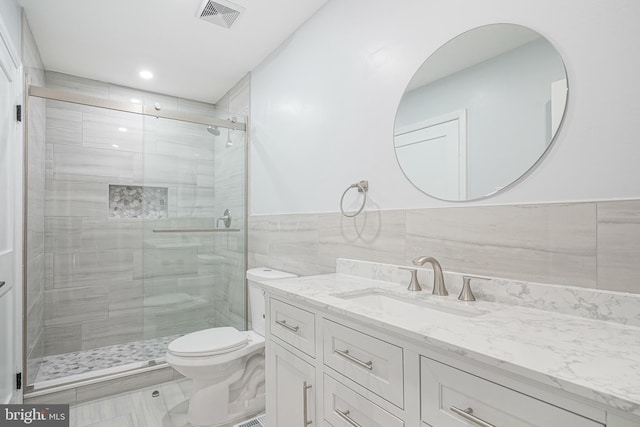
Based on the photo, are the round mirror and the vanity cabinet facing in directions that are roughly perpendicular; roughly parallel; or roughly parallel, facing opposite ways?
roughly parallel

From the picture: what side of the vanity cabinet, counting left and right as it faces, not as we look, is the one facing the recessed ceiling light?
right

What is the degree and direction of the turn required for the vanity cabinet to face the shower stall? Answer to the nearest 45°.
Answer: approximately 90° to its right

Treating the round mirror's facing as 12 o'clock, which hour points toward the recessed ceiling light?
The recessed ceiling light is roughly at 2 o'clock from the round mirror.

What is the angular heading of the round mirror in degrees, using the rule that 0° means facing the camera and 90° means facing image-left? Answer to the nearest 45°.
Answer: approximately 45°

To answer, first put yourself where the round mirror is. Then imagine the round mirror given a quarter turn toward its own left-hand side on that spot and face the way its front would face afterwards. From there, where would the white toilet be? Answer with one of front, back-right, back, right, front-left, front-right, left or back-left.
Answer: back-right

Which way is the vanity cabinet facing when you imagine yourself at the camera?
facing the viewer and to the left of the viewer

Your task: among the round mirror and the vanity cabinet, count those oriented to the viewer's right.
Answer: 0
